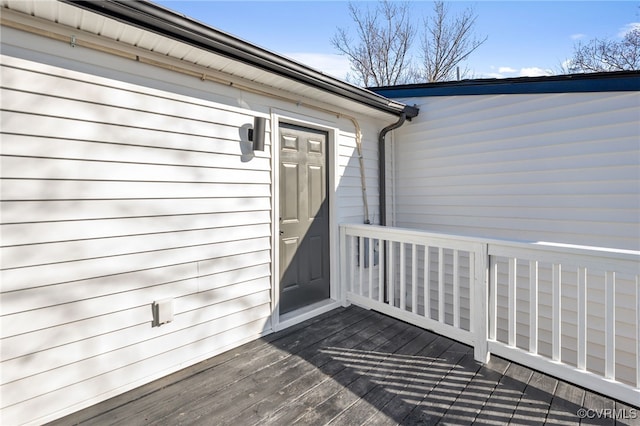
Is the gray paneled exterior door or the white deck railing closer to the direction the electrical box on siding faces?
the white deck railing

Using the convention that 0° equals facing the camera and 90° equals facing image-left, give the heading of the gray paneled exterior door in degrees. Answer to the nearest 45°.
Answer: approximately 315°

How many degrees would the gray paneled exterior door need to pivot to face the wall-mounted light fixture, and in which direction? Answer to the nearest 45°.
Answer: approximately 90° to its right
